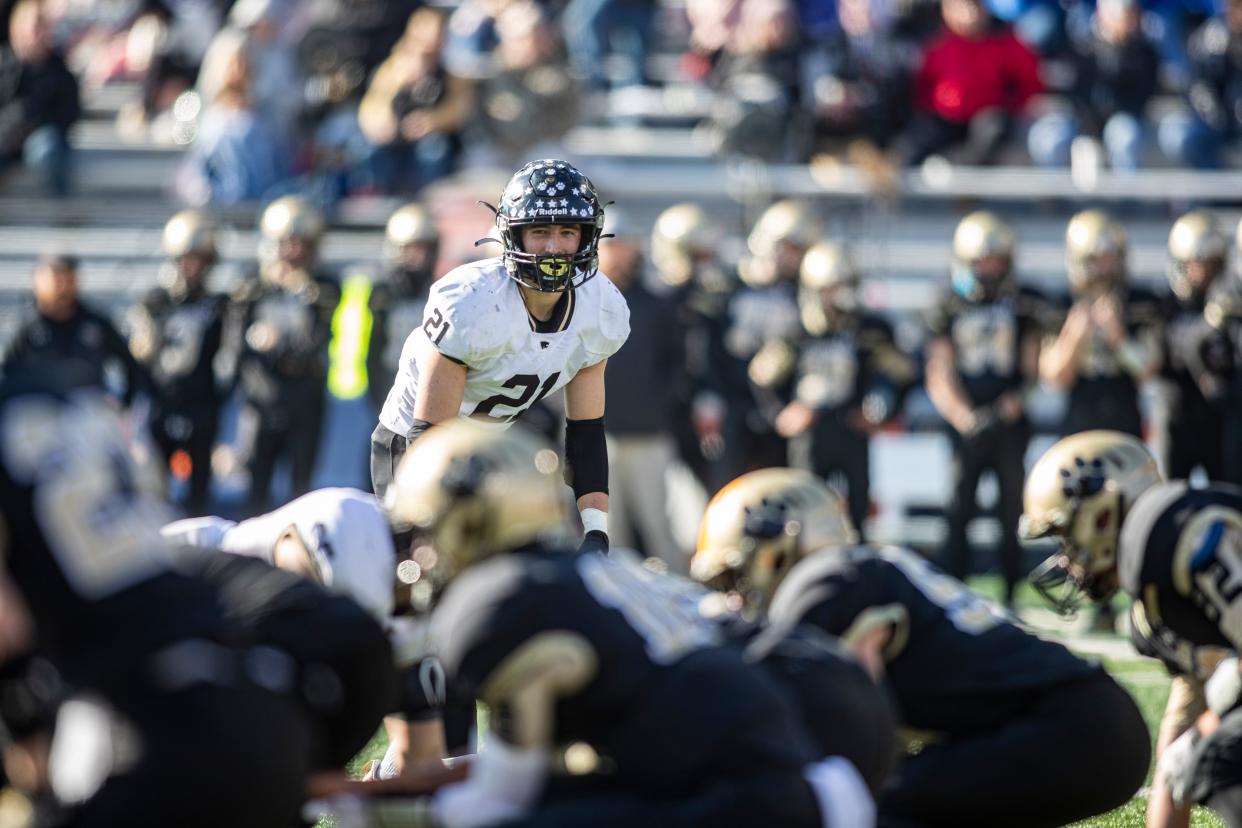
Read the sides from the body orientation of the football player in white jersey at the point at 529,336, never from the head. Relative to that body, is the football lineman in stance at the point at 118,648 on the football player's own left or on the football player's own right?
on the football player's own right

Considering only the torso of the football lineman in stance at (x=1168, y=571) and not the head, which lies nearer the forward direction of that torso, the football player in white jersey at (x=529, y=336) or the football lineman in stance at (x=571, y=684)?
the football player in white jersey

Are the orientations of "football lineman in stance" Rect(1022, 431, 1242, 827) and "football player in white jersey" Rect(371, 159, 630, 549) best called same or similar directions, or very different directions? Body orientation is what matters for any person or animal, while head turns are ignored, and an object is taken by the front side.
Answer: very different directions

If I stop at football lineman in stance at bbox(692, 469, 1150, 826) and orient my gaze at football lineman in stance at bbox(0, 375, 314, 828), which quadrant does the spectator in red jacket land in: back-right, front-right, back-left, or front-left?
back-right

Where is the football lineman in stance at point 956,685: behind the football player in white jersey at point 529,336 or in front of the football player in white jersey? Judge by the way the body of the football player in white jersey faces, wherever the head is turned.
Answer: in front

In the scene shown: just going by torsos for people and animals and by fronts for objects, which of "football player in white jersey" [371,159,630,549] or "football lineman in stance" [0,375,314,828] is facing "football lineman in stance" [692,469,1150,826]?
the football player in white jersey

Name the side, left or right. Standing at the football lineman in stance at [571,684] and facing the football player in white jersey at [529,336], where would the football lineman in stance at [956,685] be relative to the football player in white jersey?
right

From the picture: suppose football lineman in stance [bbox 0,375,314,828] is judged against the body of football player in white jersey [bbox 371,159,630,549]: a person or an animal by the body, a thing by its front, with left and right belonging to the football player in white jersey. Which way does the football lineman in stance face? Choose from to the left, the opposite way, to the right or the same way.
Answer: the opposite way

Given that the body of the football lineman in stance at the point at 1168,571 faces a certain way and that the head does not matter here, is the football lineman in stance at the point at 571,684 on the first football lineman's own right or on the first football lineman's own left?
on the first football lineman's own left

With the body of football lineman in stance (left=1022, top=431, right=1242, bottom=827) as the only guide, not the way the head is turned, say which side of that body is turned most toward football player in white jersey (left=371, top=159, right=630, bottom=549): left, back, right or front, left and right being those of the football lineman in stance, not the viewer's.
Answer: front

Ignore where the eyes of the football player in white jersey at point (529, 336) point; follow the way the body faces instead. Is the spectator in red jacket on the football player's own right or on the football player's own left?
on the football player's own left
